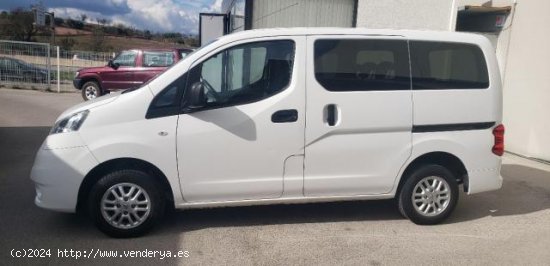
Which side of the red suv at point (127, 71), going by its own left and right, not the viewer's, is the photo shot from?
left

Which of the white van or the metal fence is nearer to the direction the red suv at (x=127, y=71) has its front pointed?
the metal fence

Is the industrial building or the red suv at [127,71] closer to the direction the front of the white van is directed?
the red suv

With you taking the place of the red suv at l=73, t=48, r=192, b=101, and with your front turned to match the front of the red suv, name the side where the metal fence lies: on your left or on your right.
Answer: on your right

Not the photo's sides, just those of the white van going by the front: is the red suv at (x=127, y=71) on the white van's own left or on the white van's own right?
on the white van's own right

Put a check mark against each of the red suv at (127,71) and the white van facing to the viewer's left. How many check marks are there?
2

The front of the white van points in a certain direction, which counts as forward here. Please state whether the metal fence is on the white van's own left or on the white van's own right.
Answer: on the white van's own right

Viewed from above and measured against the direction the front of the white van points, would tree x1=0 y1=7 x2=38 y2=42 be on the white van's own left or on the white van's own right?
on the white van's own right

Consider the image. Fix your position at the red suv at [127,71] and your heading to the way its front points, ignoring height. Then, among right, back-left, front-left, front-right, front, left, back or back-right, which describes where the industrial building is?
back-left

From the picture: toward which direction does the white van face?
to the viewer's left
